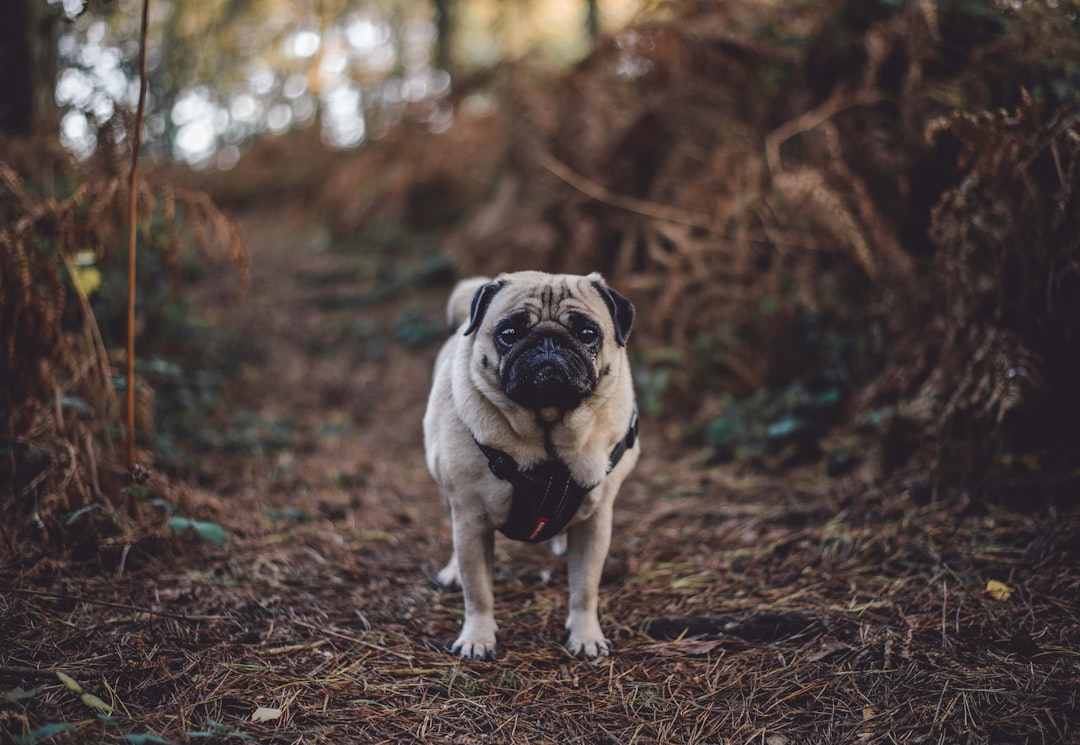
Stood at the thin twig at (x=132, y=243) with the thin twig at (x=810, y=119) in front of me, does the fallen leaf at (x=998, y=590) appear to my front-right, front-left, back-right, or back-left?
front-right

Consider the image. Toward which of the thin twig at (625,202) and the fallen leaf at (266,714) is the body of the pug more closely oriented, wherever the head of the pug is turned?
the fallen leaf

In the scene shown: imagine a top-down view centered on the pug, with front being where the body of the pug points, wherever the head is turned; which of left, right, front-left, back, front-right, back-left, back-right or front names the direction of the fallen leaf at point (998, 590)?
left

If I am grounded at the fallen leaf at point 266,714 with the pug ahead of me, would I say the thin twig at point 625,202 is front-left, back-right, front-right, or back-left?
front-left

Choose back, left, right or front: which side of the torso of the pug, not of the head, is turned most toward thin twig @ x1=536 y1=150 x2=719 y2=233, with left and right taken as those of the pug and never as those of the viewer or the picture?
back

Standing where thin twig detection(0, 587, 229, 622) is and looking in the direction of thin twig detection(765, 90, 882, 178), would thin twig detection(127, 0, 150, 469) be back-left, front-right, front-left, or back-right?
front-left

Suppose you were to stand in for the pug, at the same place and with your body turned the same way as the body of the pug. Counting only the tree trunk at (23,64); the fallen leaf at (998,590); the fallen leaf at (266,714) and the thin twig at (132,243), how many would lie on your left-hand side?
1

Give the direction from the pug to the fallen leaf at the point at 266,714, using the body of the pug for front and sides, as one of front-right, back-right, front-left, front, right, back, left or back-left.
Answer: front-right

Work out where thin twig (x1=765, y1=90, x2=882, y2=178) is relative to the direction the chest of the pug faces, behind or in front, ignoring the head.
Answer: behind

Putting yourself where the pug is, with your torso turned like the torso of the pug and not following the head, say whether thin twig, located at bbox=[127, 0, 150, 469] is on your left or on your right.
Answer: on your right

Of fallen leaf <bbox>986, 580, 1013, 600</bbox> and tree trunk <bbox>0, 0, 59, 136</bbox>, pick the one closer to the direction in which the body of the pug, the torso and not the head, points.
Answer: the fallen leaf

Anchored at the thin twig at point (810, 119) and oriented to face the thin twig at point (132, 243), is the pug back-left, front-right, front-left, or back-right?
front-left

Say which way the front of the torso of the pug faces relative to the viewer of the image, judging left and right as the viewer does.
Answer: facing the viewer

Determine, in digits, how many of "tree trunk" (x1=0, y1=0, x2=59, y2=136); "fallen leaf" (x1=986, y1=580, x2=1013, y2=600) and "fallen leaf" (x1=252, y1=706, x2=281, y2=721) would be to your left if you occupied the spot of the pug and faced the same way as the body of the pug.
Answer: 1

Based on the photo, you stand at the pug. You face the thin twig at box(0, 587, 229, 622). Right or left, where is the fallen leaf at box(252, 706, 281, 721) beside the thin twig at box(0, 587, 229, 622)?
left
